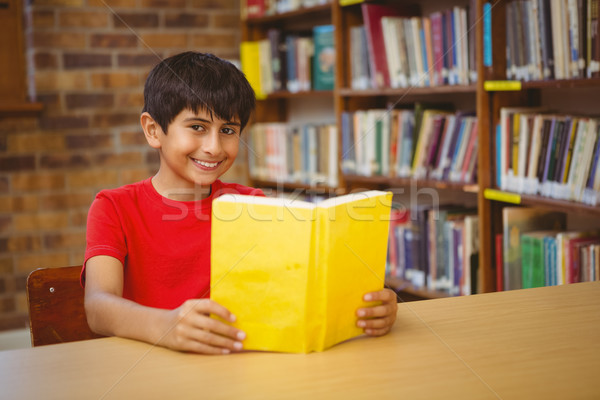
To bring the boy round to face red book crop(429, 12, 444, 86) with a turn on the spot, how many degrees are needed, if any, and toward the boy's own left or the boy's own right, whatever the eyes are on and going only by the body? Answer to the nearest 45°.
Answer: approximately 90° to the boy's own left

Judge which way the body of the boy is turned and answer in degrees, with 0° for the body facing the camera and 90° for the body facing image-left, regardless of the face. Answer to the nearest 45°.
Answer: approximately 315°

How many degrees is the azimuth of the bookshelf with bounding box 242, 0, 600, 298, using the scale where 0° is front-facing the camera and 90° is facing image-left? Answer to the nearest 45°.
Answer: approximately 45°

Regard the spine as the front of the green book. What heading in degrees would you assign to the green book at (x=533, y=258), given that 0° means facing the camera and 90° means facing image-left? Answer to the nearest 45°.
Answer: approximately 45°

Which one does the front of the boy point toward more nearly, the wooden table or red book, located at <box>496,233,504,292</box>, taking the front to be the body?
the wooden table

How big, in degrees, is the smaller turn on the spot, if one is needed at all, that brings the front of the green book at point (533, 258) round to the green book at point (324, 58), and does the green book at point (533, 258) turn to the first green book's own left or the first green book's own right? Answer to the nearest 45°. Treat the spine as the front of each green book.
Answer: approximately 90° to the first green book's own right
